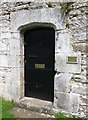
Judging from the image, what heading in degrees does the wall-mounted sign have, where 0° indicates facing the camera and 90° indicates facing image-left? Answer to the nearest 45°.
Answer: approximately 0°

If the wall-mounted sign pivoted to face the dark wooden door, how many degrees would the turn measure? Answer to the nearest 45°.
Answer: approximately 135° to its right
